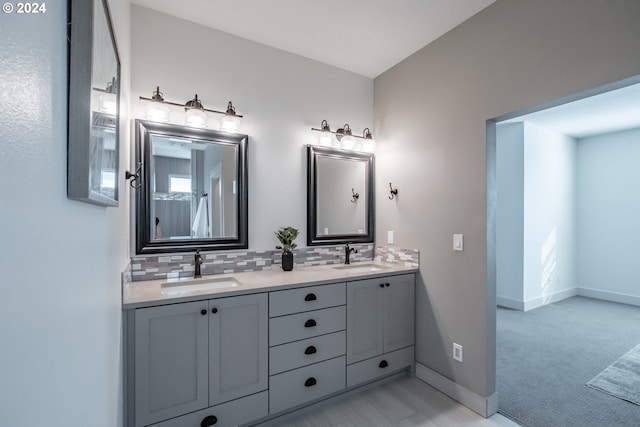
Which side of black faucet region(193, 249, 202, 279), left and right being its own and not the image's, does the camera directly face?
front

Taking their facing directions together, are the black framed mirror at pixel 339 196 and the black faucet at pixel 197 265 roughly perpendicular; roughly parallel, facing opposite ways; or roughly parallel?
roughly parallel

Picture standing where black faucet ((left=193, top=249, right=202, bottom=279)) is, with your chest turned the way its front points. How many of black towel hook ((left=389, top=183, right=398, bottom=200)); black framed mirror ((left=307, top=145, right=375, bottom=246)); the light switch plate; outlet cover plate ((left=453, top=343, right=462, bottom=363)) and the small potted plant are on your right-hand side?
0

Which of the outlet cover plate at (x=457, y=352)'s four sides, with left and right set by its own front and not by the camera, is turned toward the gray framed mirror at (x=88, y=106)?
front

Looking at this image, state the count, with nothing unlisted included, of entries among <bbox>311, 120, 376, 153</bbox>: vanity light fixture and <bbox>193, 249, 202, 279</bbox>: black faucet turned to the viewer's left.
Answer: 0

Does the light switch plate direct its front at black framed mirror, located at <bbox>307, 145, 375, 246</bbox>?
no

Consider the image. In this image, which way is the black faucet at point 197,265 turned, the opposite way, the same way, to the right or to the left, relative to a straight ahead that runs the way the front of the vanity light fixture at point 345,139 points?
the same way

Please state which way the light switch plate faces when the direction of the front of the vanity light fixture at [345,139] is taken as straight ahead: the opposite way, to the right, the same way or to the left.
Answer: to the right

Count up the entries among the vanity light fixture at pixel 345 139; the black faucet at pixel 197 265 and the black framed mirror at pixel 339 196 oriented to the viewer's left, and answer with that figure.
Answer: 0

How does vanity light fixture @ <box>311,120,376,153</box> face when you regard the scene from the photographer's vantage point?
facing the viewer and to the right of the viewer

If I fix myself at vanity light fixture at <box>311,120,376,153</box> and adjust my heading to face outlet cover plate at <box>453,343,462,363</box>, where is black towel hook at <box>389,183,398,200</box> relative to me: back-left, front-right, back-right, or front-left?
front-left

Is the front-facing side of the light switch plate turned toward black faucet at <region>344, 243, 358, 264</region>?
no

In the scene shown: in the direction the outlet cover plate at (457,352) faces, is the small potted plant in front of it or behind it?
in front

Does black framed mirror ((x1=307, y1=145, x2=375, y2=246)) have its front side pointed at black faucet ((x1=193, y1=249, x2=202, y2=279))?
no

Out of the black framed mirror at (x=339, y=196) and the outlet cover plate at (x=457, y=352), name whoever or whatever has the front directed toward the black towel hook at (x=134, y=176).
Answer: the outlet cover plate

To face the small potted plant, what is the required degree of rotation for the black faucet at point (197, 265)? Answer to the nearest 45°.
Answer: approximately 90° to its left

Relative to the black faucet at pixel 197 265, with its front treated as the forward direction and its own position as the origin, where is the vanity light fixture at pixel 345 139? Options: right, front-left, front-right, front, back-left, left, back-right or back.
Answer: left
